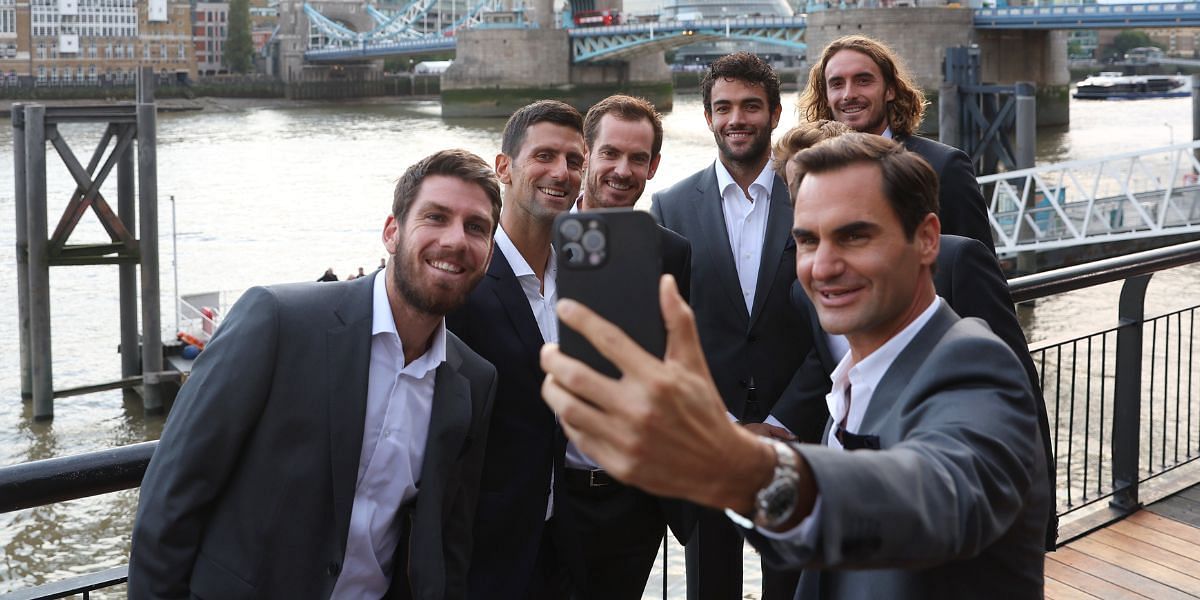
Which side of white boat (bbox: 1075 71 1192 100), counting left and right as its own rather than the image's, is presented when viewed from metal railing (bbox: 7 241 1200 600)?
left

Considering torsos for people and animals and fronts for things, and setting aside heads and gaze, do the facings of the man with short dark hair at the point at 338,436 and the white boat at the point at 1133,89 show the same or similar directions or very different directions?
very different directions

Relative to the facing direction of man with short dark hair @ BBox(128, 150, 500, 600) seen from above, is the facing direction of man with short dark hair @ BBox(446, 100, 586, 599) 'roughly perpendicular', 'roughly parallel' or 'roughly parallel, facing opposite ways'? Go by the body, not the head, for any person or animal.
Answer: roughly parallel

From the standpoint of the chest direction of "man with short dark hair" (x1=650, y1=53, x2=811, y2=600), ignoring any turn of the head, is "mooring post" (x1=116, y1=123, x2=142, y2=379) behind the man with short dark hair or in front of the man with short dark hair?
behind

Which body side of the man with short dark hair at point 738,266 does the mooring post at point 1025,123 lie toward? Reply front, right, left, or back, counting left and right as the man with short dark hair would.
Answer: back

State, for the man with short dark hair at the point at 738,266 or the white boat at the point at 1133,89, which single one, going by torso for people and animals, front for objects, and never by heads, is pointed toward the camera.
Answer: the man with short dark hair

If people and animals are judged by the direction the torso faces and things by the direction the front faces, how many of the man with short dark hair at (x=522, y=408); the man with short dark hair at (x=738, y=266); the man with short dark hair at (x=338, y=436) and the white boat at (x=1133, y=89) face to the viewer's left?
1

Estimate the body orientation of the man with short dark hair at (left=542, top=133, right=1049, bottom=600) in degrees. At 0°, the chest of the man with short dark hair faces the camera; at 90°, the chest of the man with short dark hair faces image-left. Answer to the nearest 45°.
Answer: approximately 45°

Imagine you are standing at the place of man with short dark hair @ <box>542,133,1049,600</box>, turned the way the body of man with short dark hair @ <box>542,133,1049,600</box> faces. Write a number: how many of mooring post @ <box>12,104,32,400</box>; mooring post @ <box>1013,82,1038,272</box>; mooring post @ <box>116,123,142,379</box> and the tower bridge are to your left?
0

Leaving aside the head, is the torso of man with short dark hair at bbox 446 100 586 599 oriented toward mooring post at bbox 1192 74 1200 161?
no

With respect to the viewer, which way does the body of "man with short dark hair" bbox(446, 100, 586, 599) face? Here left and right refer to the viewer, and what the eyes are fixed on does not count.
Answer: facing the viewer and to the right of the viewer

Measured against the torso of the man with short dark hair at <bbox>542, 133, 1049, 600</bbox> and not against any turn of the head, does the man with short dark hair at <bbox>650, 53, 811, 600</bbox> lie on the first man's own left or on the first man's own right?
on the first man's own right

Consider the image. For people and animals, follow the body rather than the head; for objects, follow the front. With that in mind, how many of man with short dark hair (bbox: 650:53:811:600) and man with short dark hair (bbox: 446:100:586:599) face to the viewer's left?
0

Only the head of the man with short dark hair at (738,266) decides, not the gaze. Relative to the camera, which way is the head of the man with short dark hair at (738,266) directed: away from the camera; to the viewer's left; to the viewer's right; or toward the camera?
toward the camera

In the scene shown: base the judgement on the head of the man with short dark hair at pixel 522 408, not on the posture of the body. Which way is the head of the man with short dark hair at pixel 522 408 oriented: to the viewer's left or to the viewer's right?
to the viewer's right

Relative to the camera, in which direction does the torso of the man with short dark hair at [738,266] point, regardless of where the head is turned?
toward the camera

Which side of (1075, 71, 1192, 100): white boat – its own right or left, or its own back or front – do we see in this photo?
left
